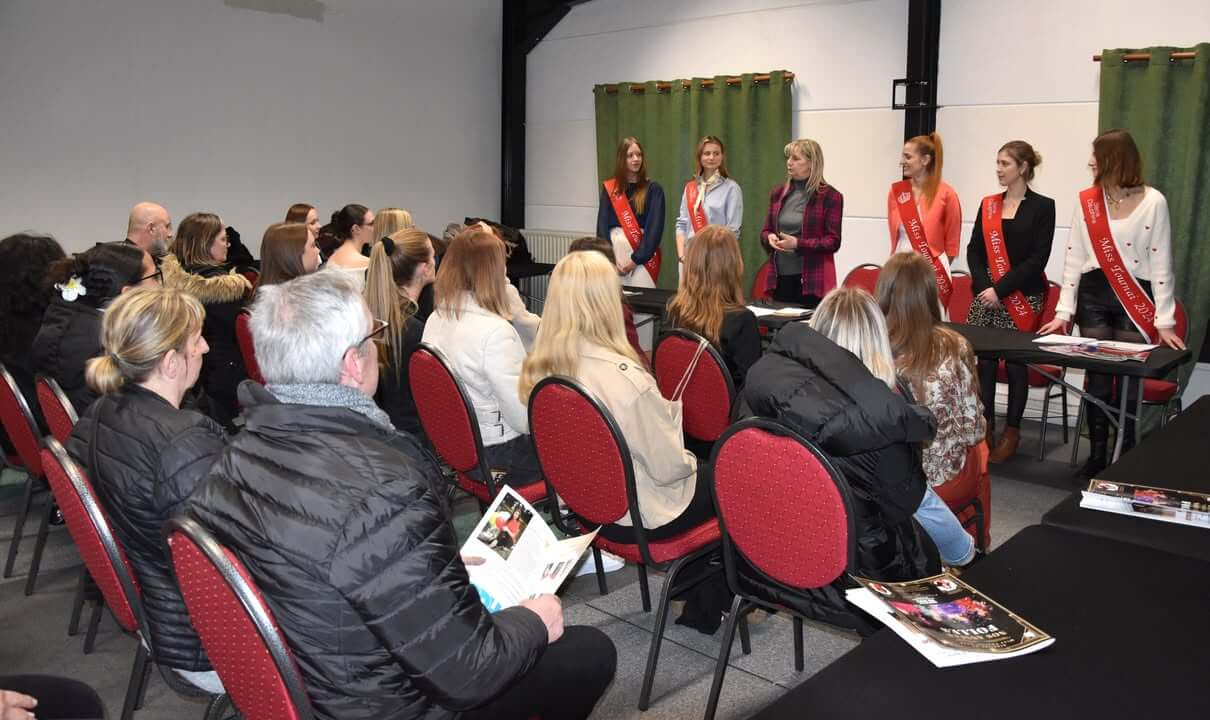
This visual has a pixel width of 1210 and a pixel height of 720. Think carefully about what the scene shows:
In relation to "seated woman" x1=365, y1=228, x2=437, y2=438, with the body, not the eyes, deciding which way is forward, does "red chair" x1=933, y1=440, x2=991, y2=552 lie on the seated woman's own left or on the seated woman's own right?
on the seated woman's own right

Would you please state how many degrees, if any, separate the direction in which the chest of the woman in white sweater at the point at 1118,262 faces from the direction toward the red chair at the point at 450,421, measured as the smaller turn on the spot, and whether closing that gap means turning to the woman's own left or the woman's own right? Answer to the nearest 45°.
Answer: approximately 45° to the woman's own right

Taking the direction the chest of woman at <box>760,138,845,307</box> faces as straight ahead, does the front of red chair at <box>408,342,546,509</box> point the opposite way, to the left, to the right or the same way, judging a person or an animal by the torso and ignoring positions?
the opposite way

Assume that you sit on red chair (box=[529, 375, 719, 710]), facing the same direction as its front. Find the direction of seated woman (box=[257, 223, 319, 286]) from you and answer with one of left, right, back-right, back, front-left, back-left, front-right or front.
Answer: left

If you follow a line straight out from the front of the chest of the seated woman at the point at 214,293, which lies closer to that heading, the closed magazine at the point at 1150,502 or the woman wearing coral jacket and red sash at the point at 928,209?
the woman wearing coral jacket and red sash

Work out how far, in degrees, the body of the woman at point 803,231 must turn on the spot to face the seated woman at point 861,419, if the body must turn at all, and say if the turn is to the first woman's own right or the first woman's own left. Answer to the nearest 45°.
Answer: approximately 45° to the first woman's own left

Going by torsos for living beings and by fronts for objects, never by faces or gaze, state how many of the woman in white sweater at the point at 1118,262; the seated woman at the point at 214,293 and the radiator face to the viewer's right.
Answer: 1

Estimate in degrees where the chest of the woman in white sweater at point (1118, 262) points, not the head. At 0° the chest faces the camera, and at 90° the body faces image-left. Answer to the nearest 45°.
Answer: approximately 0°

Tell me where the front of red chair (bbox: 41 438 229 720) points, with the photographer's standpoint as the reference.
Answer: facing away from the viewer and to the right of the viewer

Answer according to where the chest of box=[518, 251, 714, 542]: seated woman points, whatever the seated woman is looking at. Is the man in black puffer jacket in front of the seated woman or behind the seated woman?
behind

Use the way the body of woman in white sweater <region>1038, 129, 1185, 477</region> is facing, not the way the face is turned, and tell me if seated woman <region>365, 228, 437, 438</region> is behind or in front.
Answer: in front

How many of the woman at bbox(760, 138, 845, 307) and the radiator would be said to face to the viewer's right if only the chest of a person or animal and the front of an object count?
0

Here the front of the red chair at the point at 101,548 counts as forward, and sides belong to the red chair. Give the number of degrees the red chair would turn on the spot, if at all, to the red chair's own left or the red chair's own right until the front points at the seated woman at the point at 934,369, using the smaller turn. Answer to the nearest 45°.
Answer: approximately 45° to the red chair's own right

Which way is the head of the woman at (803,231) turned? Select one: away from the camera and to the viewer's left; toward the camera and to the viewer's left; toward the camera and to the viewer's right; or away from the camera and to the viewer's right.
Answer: toward the camera and to the viewer's left

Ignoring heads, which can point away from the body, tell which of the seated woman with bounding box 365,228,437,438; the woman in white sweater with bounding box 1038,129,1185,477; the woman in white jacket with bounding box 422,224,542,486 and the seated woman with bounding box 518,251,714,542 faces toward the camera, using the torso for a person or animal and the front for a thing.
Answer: the woman in white sweater with bounding box 1038,129,1185,477

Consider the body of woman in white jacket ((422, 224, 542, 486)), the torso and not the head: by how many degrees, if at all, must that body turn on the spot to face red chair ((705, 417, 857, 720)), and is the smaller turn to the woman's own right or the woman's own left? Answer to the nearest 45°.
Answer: approximately 90° to the woman's own right

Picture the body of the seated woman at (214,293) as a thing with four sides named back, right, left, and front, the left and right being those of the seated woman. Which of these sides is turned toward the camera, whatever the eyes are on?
right

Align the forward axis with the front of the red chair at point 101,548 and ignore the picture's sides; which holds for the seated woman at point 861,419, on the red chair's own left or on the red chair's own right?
on the red chair's own right

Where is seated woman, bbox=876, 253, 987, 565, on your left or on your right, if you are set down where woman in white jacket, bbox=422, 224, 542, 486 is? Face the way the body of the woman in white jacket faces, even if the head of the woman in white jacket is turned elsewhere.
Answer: on your right

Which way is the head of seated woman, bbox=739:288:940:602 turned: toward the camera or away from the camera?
away from the camera

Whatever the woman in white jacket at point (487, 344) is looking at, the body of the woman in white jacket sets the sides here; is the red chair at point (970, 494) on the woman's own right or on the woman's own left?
on the woman's own right
